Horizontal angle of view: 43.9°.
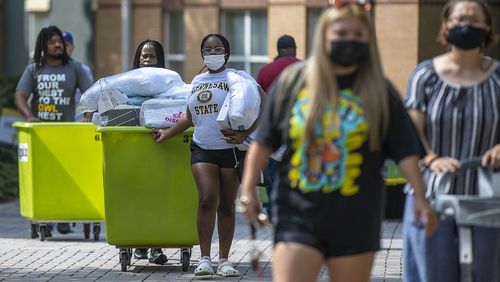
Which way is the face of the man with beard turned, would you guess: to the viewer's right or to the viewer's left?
to the viewer's right

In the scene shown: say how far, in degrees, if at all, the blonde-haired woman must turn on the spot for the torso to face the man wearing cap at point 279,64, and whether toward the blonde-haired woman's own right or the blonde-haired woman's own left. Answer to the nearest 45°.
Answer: approximately 180°

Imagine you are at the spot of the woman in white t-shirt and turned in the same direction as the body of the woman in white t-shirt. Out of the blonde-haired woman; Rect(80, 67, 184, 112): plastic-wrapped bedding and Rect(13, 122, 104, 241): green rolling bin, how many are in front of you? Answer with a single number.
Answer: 1

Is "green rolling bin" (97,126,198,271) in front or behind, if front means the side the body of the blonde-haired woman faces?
behind

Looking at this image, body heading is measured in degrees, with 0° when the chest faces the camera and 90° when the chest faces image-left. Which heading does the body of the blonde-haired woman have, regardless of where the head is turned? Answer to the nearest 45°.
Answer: approximately 0°

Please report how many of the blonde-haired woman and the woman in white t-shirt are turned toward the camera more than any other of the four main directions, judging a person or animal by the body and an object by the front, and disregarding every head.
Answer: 2
